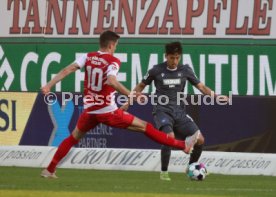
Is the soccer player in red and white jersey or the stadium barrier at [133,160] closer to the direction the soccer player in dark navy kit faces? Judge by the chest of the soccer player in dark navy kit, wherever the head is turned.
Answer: the soccer player in red and white jersey

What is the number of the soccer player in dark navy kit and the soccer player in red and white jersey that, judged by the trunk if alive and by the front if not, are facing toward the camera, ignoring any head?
1

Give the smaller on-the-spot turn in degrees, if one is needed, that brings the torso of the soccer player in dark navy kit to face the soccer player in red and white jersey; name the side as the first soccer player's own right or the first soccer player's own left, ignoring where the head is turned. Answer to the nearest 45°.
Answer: approximately 45° to the first soccer player's own right

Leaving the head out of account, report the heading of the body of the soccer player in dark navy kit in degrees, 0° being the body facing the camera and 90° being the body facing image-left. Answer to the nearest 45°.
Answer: approximately 0°
